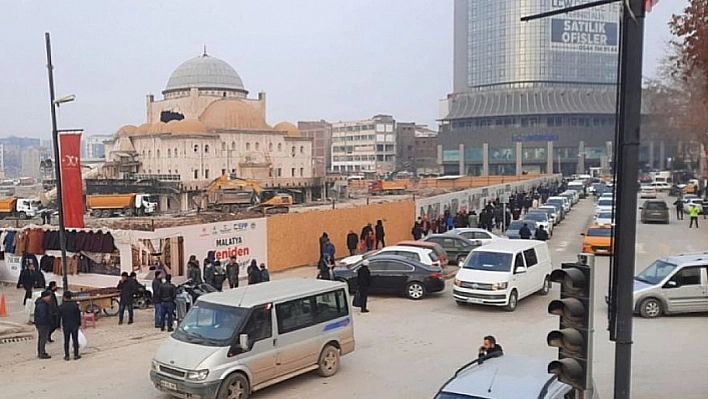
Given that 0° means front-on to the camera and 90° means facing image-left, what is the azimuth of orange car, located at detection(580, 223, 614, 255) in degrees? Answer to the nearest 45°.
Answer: approximately 0°

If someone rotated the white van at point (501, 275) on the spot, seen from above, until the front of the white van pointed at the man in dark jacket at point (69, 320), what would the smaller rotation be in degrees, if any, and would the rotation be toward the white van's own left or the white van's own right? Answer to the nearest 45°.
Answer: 0° — it already faces them

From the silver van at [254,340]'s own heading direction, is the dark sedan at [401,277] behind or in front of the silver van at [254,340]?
behind

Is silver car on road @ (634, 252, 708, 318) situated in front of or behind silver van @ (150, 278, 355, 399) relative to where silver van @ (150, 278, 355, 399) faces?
behind

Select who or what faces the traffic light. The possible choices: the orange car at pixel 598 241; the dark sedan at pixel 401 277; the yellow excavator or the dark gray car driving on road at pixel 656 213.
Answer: the orange car at pixel 598 241

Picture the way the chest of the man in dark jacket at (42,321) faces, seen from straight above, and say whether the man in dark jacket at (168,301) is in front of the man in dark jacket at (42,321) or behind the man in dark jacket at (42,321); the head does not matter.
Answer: in front

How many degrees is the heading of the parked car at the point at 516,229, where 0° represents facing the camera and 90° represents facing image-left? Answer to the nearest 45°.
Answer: approximately 45°

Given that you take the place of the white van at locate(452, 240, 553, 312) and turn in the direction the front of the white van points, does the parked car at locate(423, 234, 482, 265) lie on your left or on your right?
on your right

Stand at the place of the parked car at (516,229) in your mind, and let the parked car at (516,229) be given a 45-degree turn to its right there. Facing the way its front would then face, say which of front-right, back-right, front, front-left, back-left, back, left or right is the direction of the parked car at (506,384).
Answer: left

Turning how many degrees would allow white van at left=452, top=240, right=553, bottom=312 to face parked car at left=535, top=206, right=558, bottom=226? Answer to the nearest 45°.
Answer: approximately 135° to its right

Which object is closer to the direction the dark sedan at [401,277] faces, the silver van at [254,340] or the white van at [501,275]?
the silver van

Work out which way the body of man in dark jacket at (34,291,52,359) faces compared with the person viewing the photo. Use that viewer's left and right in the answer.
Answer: facing to the right of the viewer
